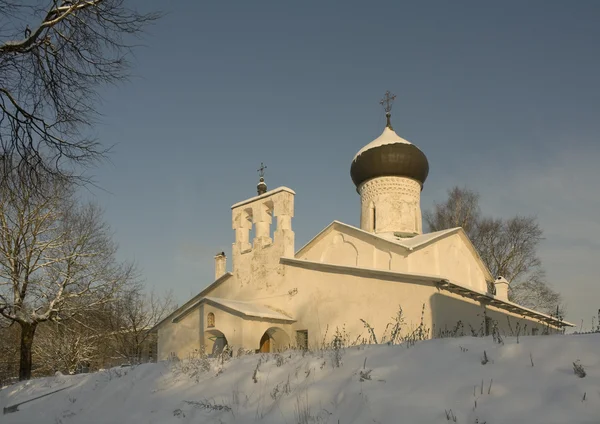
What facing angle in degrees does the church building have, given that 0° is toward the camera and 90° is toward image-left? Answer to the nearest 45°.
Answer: approximately 45°

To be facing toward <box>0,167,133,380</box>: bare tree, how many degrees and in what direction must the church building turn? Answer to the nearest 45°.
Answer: approximately 45° to its right

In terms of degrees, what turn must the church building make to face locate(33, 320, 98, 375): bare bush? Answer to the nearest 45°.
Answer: approximately 45° to its right
